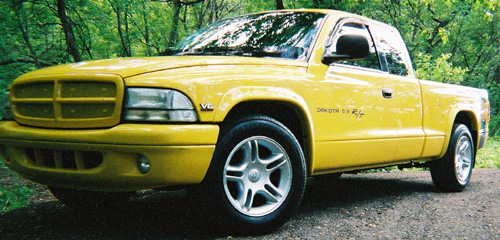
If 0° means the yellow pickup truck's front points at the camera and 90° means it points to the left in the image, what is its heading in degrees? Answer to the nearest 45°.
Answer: approximately 45°
